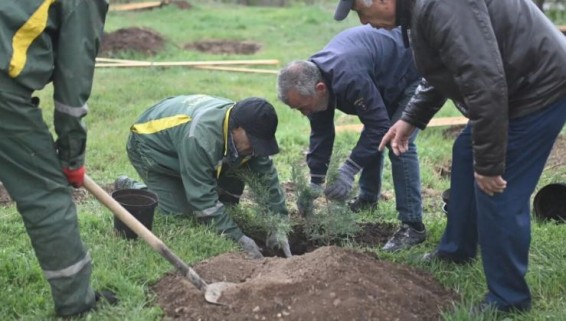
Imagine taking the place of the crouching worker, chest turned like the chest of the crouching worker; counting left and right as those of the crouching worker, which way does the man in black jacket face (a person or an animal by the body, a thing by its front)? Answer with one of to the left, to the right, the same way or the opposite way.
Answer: the opposite way

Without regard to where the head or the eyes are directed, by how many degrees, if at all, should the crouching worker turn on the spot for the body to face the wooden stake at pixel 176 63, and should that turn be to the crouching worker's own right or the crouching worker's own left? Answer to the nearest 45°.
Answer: approximately 135° to the crouching worker's own left

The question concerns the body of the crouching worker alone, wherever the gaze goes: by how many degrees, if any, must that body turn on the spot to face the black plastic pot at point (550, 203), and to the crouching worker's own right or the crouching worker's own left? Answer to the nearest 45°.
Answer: approximately 45° to the crouching worker's own left

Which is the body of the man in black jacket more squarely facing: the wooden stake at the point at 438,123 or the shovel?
the shovel

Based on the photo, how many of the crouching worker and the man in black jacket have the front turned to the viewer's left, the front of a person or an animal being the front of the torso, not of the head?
1

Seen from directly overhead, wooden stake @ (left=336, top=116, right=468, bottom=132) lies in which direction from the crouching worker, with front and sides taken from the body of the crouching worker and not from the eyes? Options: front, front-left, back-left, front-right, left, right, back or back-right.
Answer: left

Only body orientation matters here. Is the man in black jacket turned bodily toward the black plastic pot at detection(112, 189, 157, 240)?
yes

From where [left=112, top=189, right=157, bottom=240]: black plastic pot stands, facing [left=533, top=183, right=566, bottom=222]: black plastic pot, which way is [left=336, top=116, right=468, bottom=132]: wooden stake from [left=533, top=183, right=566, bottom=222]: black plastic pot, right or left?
left

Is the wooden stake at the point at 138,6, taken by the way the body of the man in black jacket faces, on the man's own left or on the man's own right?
on the man's own right

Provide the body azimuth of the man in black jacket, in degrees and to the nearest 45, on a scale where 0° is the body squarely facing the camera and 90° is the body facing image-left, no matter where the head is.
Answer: approximately 90°

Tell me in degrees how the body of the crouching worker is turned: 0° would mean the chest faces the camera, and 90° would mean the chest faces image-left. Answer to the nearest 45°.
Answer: approximately 315°
